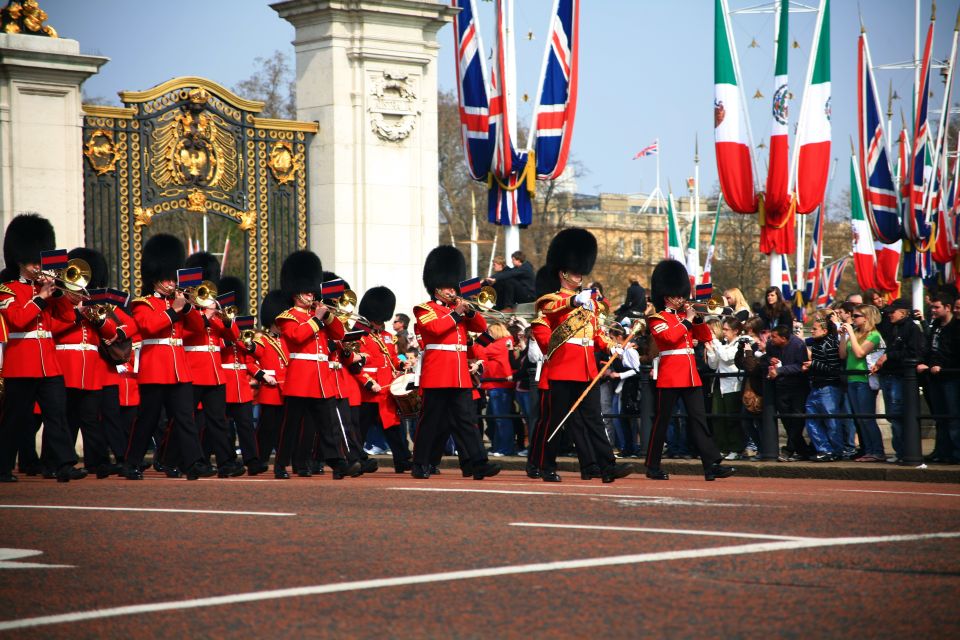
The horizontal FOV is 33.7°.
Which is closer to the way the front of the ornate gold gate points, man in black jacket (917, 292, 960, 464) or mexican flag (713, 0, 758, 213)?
the man in black jacket

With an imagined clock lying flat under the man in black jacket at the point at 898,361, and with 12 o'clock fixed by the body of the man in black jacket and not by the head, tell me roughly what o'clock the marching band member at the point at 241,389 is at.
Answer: The marching band member is roughly at 1 o'clock from the man in black jacket.

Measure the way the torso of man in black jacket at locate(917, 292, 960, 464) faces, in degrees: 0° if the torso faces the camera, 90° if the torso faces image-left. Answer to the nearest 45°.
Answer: approximately 45°

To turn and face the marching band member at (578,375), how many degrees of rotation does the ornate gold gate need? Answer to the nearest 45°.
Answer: approximately 45° to its left

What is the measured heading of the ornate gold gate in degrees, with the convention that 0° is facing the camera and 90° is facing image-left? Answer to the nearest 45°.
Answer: approximately 0°
